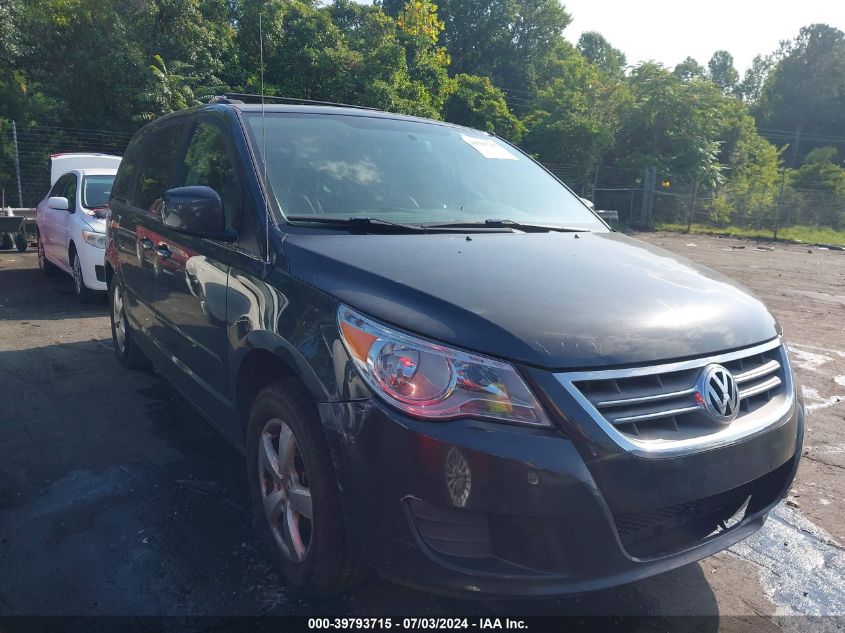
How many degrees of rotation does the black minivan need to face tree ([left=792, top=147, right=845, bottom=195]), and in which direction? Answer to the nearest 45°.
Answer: approximately 90° to its left

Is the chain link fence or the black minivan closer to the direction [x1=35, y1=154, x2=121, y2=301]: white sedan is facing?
the black minivan

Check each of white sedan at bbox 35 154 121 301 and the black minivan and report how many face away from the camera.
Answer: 0

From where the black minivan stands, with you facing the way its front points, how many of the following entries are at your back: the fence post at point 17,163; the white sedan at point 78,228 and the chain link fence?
3

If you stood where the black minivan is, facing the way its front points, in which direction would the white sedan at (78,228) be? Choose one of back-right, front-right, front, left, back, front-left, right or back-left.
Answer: back

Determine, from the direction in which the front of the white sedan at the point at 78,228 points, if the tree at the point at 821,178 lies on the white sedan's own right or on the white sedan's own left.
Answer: on the white sedan's own left

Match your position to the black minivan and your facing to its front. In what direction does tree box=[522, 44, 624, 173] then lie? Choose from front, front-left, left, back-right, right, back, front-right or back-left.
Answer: back-left

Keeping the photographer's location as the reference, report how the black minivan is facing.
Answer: facing the viewer and to the right of the viewer

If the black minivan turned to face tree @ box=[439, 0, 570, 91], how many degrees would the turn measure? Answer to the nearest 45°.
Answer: approximately 135° to its left

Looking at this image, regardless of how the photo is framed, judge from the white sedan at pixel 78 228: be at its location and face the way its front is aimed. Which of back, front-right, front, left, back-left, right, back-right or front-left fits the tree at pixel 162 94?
back-left
